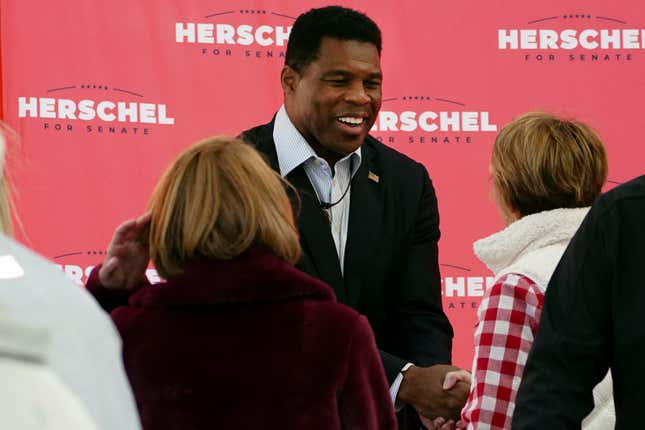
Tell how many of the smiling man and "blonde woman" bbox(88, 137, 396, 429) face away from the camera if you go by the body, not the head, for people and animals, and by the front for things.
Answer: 1

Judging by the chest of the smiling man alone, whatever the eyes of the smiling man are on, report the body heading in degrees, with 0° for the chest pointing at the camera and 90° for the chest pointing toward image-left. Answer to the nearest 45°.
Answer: approximately 315°

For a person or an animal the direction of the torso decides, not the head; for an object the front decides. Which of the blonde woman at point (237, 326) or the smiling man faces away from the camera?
the blonde woman

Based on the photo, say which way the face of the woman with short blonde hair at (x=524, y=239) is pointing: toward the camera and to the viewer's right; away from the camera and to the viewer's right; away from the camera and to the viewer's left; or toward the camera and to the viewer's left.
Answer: away from the camera and to the viewer's left

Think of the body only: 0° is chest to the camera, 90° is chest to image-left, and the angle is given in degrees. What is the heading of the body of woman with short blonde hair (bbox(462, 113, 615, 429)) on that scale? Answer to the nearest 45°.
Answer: approximately 135°

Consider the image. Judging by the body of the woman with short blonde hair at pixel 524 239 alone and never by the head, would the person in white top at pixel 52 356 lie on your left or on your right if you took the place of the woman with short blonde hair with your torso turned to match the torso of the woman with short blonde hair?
on your left

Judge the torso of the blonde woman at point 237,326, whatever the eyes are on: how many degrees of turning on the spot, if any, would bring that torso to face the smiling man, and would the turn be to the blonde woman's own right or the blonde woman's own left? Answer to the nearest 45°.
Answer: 0° — they already face them

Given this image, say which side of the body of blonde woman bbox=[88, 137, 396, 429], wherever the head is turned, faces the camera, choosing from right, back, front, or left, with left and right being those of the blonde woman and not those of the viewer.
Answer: back
